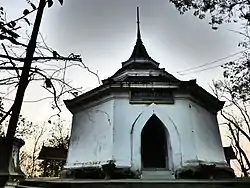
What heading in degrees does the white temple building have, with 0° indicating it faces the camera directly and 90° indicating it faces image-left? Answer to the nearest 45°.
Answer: approximately 0°
